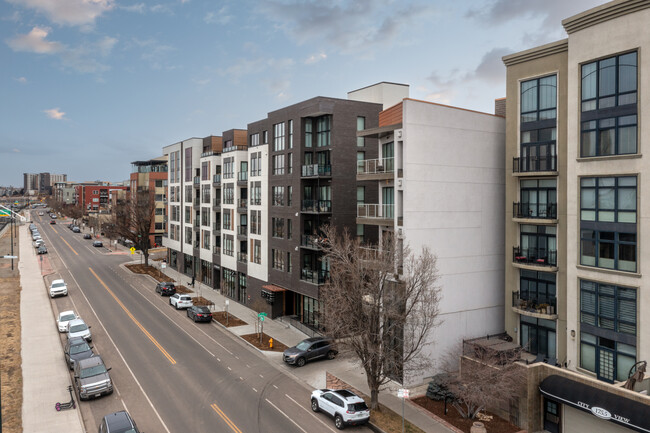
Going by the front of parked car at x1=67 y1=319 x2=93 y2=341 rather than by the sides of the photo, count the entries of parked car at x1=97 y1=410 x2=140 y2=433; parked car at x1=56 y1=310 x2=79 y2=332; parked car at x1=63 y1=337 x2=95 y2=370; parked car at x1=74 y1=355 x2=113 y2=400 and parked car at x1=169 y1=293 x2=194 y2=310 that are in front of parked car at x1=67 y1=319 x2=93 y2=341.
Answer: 3

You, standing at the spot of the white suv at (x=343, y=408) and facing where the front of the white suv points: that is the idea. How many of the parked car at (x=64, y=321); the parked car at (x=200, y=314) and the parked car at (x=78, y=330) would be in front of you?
3

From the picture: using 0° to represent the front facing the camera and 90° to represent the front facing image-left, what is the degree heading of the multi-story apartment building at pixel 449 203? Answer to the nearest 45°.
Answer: approximately 45°

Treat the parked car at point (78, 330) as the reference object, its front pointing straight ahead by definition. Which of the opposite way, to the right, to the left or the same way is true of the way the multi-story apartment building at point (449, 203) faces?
to the right

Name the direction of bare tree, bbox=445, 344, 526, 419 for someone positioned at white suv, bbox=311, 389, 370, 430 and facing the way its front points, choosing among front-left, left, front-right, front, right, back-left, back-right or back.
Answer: back-right

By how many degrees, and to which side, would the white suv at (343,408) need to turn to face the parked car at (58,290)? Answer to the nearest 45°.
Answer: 0° — it already faces it

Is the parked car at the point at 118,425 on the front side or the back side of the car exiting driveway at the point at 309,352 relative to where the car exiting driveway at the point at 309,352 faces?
on the front side

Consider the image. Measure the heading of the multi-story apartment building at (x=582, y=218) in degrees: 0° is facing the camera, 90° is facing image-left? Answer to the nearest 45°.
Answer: approximately 45°

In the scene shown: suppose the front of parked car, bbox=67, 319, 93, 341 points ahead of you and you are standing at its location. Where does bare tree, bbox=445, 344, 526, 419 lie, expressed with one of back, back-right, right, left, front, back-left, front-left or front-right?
front-left

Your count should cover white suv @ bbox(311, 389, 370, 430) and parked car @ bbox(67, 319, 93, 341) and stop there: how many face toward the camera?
1

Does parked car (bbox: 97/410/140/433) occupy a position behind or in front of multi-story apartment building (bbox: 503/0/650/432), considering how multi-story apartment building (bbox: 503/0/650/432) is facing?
in front
